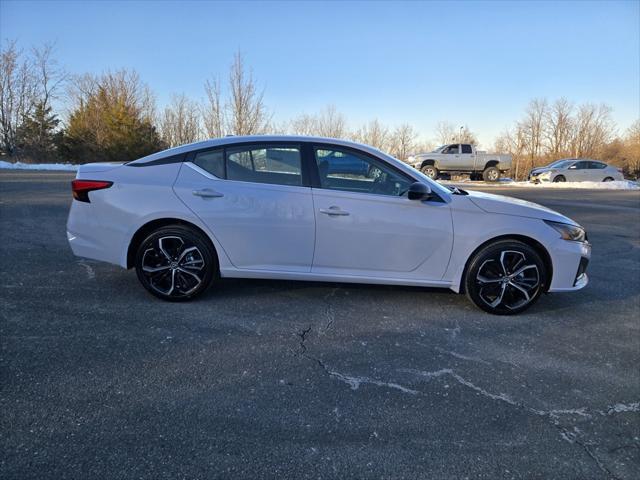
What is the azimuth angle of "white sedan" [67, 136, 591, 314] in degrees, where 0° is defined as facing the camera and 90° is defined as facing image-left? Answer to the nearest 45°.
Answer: approximately 270°

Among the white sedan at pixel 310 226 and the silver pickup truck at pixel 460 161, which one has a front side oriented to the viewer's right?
the white sedan

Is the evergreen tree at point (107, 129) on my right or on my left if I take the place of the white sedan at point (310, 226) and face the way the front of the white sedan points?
on my left

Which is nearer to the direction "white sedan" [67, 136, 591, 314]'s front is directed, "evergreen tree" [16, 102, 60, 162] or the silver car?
the silver car

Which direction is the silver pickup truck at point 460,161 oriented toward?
to the viewer's left

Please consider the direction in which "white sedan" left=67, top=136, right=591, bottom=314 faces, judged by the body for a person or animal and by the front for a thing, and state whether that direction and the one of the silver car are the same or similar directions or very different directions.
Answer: very different directions

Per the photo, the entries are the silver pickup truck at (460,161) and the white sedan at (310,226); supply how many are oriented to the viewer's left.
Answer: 1

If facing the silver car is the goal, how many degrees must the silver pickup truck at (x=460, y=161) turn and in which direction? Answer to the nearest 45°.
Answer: approximately 135° to its right

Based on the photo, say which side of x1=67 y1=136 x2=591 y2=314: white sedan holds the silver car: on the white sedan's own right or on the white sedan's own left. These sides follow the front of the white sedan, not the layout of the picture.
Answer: on the white sedan's own left
